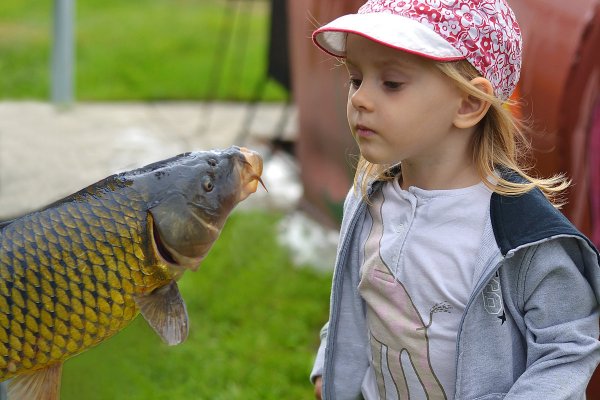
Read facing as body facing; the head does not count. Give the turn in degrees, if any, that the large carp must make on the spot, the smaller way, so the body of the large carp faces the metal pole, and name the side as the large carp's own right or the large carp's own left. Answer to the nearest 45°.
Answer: approximately 90° to the large carp's own left

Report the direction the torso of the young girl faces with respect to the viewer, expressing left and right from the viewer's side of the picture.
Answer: facing the viewer and to the left of the viewer

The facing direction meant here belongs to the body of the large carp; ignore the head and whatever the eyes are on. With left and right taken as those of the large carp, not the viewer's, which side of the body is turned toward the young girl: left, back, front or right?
front

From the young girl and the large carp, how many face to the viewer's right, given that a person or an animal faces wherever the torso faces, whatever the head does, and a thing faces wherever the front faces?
1

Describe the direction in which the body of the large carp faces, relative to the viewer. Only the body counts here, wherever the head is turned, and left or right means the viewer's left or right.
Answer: facing to the right of the viewer

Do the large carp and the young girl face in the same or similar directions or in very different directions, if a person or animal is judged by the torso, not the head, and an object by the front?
very different directions

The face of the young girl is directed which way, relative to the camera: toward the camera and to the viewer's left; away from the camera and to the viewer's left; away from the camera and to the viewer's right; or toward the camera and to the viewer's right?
toward the camera and to the viewer's left

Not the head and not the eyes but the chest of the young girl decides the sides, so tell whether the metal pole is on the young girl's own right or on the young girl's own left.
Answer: on the young girl's own right
